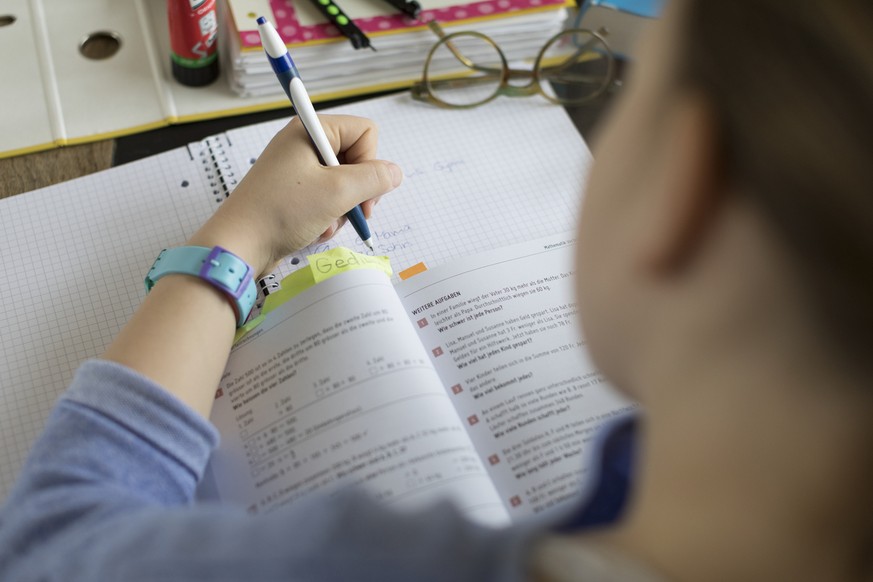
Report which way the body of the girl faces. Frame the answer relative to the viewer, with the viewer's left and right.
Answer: facing away from the viewer and to the left of the viewer

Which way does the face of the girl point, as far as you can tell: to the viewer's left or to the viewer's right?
to the viewer's left
